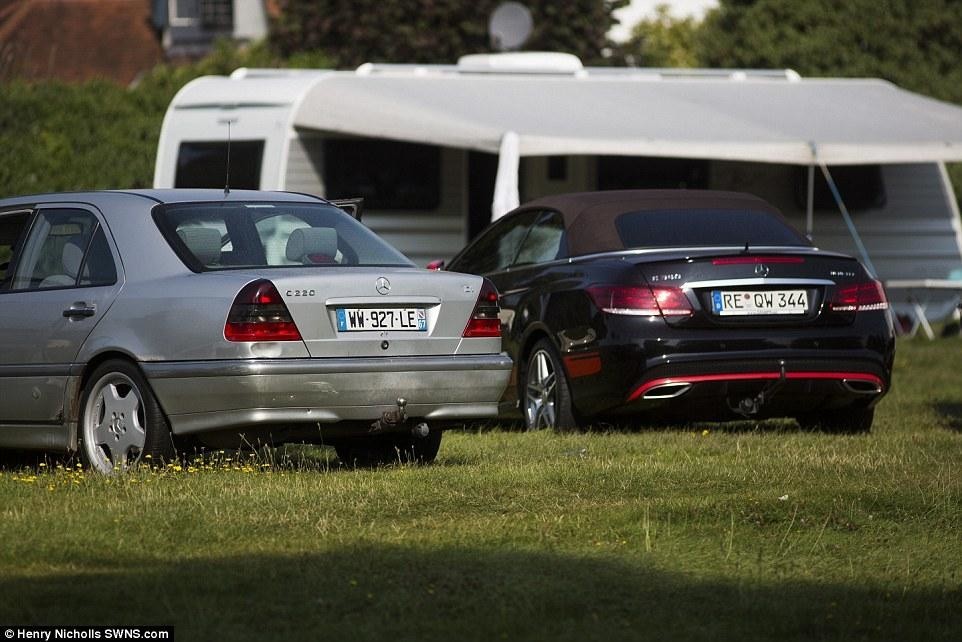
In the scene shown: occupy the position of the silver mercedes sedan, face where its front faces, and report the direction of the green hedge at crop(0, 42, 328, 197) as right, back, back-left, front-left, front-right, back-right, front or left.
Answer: front-right

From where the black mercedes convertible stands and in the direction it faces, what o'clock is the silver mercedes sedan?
The silver mercedes sedan is roughly at 9 o'clock from the black mercedes convertible.

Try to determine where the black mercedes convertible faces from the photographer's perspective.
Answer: facing away from the viewer and to the left of the viewer

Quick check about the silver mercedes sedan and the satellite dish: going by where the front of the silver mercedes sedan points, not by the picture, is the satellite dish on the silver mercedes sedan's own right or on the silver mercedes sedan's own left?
on the silver mercedes sedan's own right

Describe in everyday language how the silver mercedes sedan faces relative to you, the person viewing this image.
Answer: facing away from the viewer and to the left of the viewer

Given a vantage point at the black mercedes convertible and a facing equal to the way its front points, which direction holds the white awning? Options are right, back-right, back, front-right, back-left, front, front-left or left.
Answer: front-right

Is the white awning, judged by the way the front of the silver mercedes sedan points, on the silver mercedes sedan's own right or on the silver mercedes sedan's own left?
on the silver mercedes sedan's own right

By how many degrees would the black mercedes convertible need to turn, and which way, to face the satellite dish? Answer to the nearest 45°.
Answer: approximately 45° to its right

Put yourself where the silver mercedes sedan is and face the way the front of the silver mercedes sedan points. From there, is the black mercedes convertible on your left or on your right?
on your right
